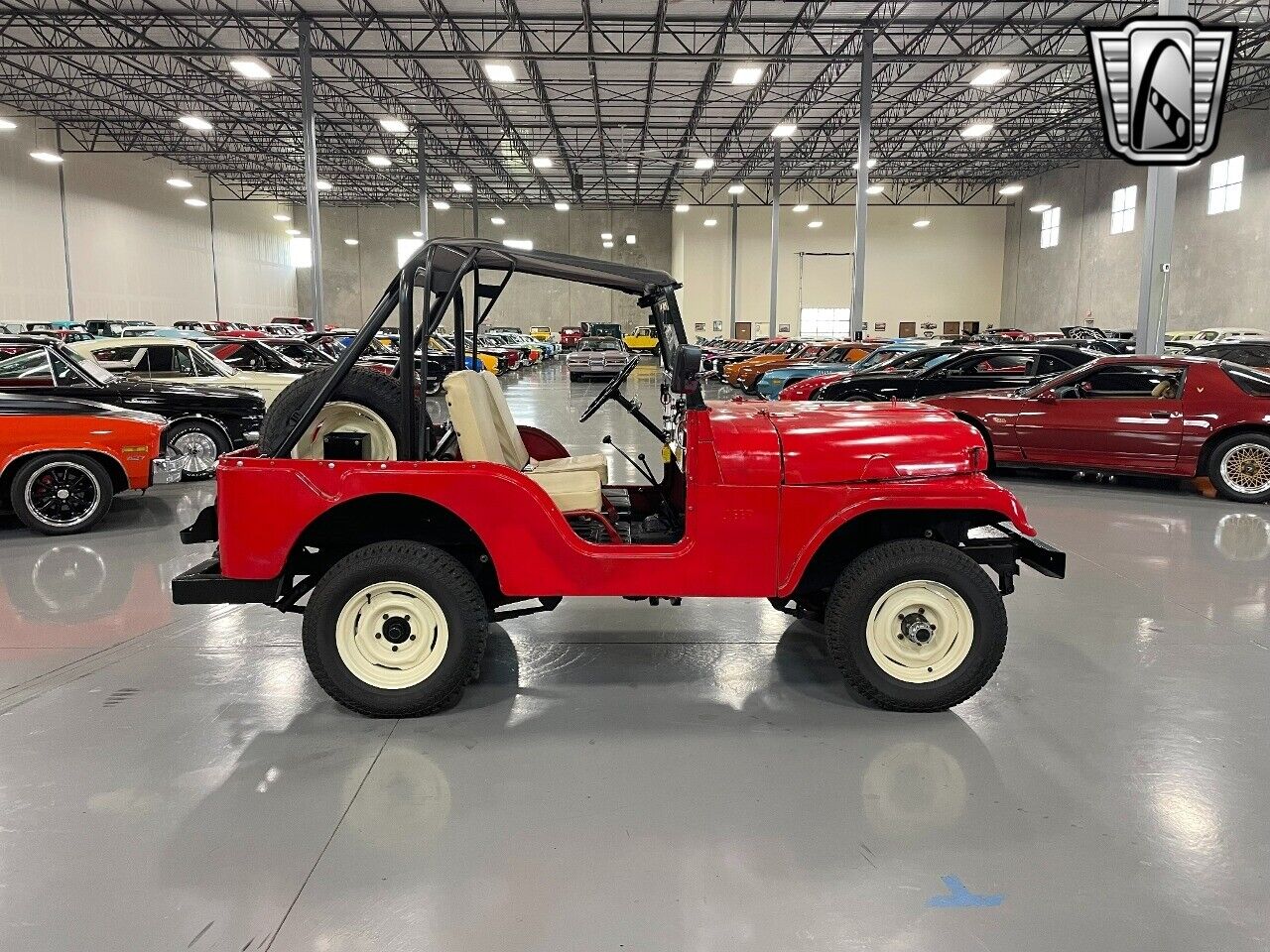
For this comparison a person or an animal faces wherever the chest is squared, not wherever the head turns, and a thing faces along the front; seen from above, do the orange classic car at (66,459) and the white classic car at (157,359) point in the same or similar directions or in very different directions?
same or similar directions

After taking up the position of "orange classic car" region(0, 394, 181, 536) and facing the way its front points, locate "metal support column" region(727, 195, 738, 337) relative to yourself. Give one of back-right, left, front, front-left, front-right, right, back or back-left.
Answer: front-left

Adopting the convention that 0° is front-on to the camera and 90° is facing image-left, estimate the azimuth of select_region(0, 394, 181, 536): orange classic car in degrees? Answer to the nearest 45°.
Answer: approximately 270°

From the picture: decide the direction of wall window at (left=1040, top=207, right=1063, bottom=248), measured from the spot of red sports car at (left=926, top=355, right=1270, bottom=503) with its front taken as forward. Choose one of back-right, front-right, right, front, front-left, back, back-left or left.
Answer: right

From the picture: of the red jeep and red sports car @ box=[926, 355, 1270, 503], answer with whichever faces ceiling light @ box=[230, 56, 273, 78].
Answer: the red sports car

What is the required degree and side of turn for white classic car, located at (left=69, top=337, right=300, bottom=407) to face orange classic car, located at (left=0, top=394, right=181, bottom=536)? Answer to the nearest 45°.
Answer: approximately 90° to its right

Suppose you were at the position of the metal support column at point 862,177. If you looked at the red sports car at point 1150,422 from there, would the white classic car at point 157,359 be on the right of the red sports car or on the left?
right

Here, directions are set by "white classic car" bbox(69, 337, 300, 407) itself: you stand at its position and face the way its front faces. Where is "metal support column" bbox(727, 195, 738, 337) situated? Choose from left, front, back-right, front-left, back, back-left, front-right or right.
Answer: front-left

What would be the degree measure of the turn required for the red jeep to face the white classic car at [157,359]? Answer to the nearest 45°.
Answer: approximately 135° to its left

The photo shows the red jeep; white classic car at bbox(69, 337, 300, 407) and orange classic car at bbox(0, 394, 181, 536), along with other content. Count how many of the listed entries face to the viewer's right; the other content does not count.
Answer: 3

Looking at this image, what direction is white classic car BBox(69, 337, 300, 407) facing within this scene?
to the viewer's right

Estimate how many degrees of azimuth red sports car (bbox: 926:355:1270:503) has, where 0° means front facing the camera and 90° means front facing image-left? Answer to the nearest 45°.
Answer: approximately 90°

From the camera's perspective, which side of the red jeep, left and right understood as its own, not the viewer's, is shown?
right

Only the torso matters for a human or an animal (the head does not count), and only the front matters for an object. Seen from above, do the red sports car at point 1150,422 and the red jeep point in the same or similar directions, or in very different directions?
very different directions

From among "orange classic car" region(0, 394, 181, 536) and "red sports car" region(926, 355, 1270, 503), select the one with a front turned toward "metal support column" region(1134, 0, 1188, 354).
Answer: the orange classic car

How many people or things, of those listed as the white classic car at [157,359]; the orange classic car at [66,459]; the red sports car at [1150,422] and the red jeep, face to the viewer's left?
1

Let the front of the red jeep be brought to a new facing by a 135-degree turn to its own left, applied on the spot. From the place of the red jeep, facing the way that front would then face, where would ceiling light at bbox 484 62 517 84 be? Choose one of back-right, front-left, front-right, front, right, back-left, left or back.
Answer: front-right
